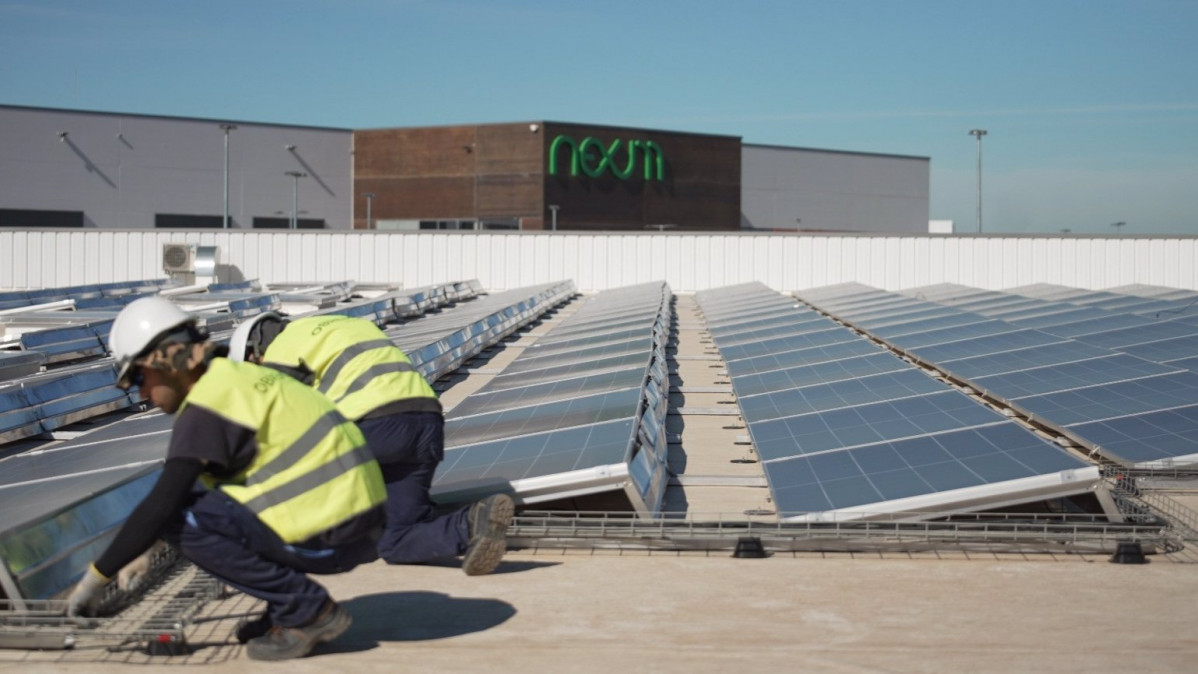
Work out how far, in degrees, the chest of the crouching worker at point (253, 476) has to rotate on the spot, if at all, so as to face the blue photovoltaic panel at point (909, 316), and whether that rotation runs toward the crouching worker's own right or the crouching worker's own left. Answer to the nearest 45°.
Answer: approximately 135° to the crouching worker's own right

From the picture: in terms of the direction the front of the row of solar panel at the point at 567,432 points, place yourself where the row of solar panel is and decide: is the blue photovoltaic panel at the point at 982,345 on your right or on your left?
on your right

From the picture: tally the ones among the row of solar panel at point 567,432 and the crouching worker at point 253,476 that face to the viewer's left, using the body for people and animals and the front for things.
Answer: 2

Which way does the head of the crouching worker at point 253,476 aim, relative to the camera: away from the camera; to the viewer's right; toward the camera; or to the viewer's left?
to the viewer's left

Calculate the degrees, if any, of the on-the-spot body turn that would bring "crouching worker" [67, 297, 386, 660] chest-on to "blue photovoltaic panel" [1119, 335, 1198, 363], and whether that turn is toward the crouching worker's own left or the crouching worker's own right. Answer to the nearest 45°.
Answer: approximately 135° to the crouching worker's own right

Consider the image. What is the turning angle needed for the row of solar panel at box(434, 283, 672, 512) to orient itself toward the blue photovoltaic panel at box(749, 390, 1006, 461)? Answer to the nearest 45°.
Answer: approximately 180°

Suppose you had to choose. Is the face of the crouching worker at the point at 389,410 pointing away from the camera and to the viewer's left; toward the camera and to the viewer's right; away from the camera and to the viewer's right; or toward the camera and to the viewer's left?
away from the camera and to the viewer's left

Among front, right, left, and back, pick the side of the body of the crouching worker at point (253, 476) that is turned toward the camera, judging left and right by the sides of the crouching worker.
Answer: left

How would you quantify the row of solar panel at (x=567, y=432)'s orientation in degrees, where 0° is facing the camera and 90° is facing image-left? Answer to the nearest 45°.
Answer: approximately 90°

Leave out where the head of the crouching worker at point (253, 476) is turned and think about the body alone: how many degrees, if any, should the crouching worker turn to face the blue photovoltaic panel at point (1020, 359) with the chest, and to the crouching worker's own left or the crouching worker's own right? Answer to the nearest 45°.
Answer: approximately 135° to the crouching worker's own right
